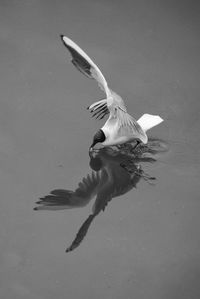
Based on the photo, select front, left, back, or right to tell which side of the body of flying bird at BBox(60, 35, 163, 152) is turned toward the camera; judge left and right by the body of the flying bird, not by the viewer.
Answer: left
